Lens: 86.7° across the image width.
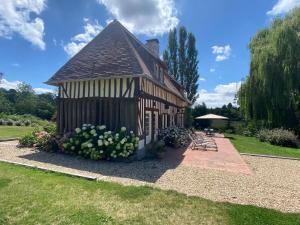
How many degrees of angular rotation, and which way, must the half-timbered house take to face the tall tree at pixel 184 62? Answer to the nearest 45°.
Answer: approximately 90° to its left

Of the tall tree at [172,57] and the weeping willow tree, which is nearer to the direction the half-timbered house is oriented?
the weeping willow tree

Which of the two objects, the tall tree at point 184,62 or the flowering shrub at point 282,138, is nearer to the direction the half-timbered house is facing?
the flowering shrub

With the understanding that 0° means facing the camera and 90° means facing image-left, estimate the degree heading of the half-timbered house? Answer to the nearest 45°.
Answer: approximately 315°

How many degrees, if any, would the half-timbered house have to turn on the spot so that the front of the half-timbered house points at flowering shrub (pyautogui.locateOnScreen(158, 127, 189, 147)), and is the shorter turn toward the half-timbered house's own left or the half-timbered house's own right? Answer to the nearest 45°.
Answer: approximately 90° to the half-timbered house's own left

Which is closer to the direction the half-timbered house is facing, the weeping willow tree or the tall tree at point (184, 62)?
the weeping willow tree

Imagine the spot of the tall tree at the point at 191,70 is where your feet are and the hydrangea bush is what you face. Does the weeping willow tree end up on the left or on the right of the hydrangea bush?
left

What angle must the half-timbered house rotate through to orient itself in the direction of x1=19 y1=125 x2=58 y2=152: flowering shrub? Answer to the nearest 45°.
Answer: approximately 135° to its right

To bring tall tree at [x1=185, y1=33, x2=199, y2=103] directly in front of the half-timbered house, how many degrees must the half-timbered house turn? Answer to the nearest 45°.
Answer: approximately 90° to its left

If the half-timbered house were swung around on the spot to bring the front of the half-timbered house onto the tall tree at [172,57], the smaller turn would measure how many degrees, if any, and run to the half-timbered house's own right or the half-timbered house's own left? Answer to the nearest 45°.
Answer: approximately 90° to the half-timbered house's own left

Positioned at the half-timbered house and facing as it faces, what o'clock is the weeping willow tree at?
The weeping willow tree is roughly at 10 o'clock from the half-timbered house.

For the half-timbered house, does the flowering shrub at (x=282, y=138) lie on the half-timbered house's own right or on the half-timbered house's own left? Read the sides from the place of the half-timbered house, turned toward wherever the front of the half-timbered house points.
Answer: on the half-timbered house's own left

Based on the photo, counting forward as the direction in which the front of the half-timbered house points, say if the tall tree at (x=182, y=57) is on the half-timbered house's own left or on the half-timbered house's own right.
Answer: on the half-timbered house's own left
